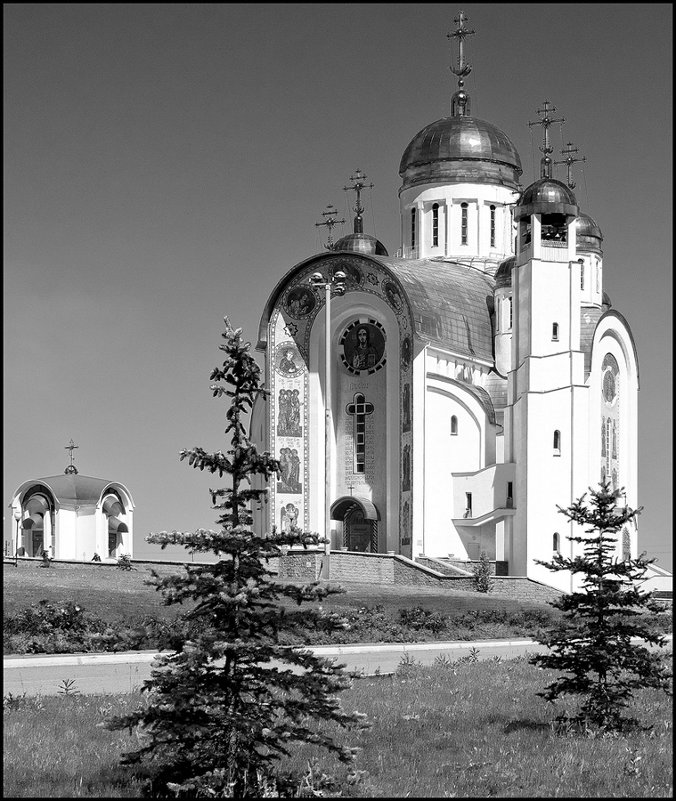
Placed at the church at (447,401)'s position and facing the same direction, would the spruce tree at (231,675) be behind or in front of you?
in front

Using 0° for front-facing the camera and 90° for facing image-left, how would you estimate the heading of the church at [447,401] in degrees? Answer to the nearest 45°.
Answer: approximately 45°

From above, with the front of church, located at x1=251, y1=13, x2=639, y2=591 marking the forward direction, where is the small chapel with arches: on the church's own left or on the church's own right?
on the church's own right

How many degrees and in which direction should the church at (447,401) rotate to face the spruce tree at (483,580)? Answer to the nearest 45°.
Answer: approximately 45° to its left

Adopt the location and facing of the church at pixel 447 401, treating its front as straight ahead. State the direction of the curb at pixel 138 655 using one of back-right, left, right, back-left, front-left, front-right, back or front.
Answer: front-left
